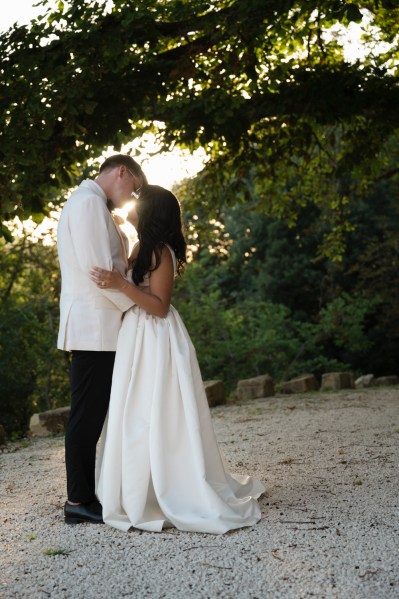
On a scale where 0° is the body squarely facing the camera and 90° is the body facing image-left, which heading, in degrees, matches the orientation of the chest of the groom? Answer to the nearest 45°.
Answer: approximately 270°

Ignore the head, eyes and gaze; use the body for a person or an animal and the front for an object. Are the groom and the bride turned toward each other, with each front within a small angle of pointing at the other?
yes

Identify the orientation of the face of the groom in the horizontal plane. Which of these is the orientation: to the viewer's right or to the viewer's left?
to the viewer's right

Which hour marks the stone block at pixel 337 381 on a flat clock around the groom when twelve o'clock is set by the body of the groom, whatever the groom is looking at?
The stone block is roughly at 10 o'clock from the groom.

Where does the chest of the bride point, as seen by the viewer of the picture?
to the viewer's left

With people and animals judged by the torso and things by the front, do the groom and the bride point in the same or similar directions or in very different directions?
very different directions

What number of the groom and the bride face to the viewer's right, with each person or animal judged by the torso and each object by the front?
1

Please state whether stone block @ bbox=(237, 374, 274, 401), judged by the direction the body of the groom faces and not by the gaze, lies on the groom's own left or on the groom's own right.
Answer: on the groom's own left

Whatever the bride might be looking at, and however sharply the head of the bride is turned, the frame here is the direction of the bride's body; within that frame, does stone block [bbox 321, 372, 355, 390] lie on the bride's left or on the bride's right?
on the bride's right

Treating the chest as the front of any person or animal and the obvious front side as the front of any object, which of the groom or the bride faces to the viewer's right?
the groom
